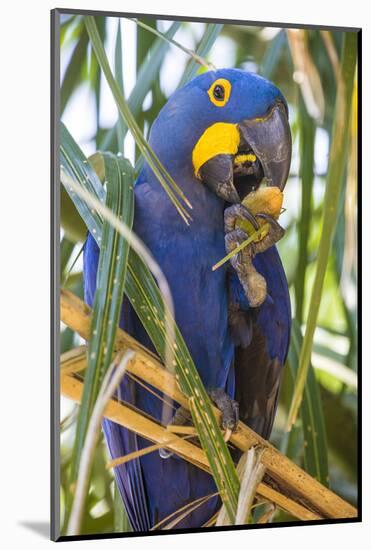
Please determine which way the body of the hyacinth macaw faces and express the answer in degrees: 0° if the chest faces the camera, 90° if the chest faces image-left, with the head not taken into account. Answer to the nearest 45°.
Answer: approximately 315°

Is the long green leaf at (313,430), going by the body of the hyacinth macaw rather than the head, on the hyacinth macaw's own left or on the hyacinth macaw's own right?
on the hyacinth macaw's own left
